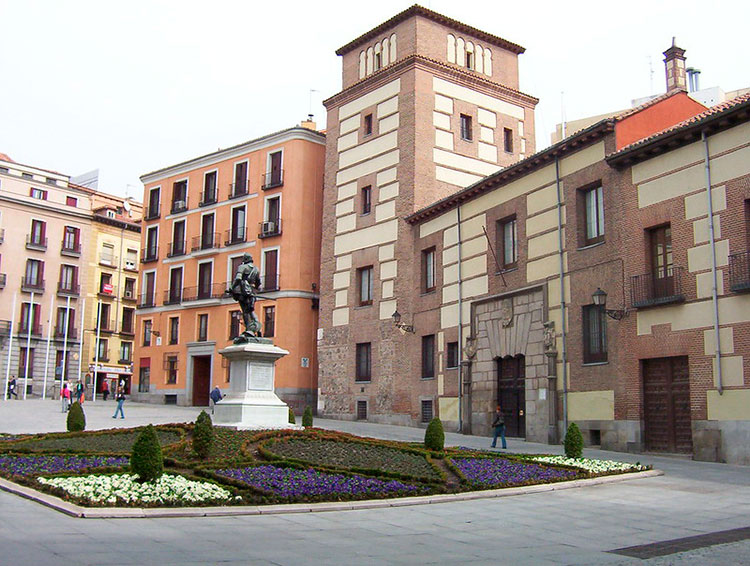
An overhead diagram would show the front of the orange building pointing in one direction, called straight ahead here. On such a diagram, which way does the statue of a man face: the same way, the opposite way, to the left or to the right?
to the right

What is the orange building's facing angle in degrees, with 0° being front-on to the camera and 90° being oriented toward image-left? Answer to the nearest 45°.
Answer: approximately 45°

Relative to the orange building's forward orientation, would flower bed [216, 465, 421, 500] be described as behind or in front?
in front

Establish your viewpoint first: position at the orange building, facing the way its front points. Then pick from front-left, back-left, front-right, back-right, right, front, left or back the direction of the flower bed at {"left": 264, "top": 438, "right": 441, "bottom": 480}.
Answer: front-left

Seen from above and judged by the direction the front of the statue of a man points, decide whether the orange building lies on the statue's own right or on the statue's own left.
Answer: on the statue's own right

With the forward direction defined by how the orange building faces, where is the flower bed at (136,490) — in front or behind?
in front

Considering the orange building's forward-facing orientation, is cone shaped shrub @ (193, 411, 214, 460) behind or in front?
in front
